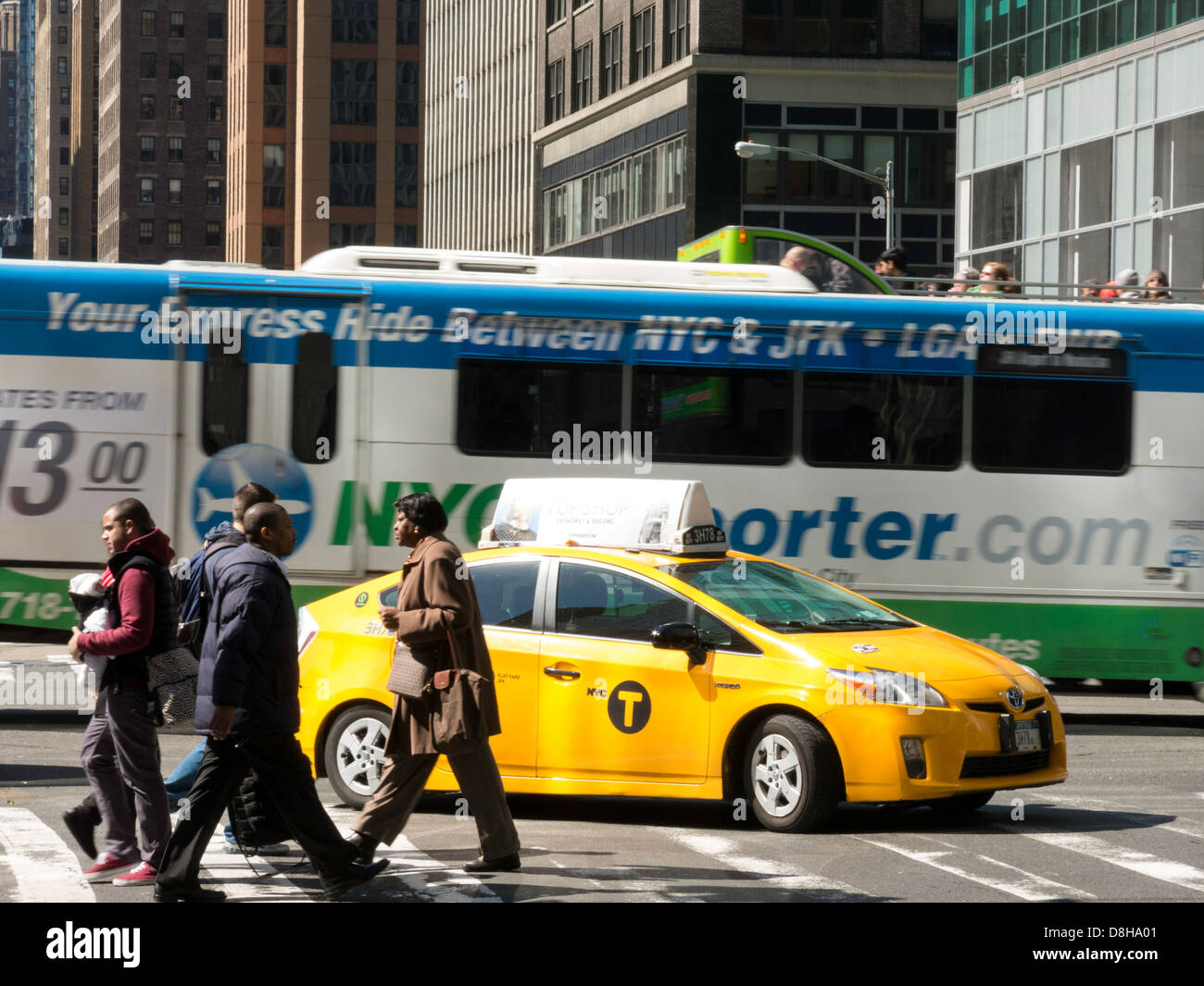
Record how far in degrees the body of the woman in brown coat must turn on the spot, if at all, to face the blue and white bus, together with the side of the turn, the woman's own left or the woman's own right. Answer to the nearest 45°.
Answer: approximately 90° to the woman's own right

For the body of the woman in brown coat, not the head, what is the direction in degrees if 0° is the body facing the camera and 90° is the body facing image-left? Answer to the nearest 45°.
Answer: approximately 90°

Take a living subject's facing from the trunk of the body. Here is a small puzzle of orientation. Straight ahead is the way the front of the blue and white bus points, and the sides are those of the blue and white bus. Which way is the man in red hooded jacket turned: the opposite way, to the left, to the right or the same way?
the opposite way

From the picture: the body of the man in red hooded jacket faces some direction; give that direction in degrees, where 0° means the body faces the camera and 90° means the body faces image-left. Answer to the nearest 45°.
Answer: approximately 90°

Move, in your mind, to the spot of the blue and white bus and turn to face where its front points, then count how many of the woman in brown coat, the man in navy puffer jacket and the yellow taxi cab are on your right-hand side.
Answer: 3

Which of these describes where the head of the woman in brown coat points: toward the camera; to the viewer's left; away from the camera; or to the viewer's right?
to the viewer's left

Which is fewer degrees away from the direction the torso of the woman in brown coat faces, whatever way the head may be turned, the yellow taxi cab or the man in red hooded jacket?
the man in red hooded jacket

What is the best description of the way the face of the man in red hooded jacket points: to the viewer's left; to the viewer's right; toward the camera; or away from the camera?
to the viewer's left
